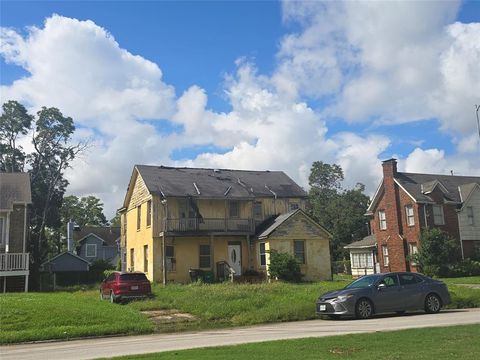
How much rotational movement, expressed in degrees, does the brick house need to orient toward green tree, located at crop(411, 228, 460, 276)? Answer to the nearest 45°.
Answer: approximately 45° to its right

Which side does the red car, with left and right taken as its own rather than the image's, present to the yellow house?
right

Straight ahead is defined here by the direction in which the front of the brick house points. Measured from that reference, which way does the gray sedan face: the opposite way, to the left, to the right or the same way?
to the right

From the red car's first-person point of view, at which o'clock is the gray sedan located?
The gray sedan is roughly at 6 o'clock from the red car.

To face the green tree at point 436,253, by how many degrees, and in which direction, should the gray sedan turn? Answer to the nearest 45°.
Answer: approximately 135° to its right

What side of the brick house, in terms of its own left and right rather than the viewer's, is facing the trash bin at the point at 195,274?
right

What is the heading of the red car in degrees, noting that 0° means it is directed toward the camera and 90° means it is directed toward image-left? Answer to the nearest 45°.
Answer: approximately 135°

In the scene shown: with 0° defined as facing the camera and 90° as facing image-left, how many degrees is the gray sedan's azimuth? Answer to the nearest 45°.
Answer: approximately 45°
